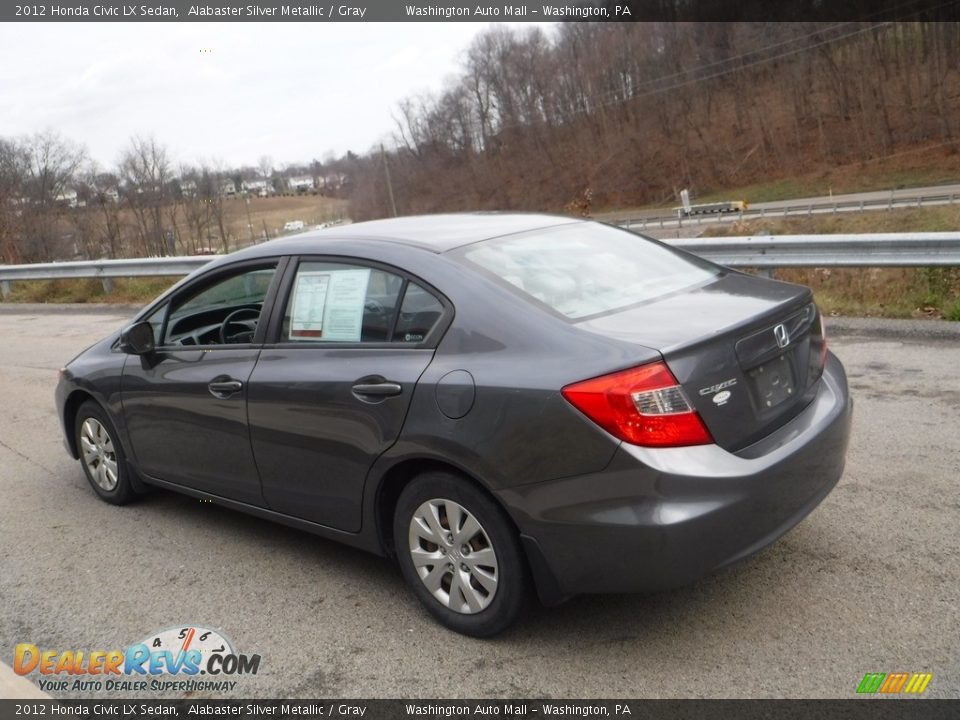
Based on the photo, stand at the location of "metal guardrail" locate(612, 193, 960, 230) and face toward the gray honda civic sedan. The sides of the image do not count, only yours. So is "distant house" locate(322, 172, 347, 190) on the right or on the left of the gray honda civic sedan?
right

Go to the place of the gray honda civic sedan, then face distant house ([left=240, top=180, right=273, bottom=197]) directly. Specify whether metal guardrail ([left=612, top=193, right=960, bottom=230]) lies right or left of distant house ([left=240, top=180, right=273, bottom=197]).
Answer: right

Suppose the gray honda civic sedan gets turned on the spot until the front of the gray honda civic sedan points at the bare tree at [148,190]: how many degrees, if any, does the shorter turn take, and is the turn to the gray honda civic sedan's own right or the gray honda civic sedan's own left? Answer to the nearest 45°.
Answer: approximately 45° to the gray honda civic sedan's own right

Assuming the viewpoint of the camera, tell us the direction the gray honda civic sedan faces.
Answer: facing away from the viewer and to the left of the viewer

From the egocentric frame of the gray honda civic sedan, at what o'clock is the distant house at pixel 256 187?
The distant house is roughly at 1 o'clock from the gray honda civic sedan.

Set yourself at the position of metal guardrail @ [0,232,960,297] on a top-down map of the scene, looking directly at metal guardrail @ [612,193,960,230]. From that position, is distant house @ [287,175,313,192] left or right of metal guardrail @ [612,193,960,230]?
left

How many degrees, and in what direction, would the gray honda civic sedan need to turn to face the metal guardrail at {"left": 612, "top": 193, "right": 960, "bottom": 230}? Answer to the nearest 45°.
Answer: approximately 90° to its right

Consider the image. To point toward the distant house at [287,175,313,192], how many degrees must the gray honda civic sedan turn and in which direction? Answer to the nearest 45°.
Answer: approximately 45° to its right

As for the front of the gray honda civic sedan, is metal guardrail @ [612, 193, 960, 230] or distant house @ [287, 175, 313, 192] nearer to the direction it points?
the distant house
